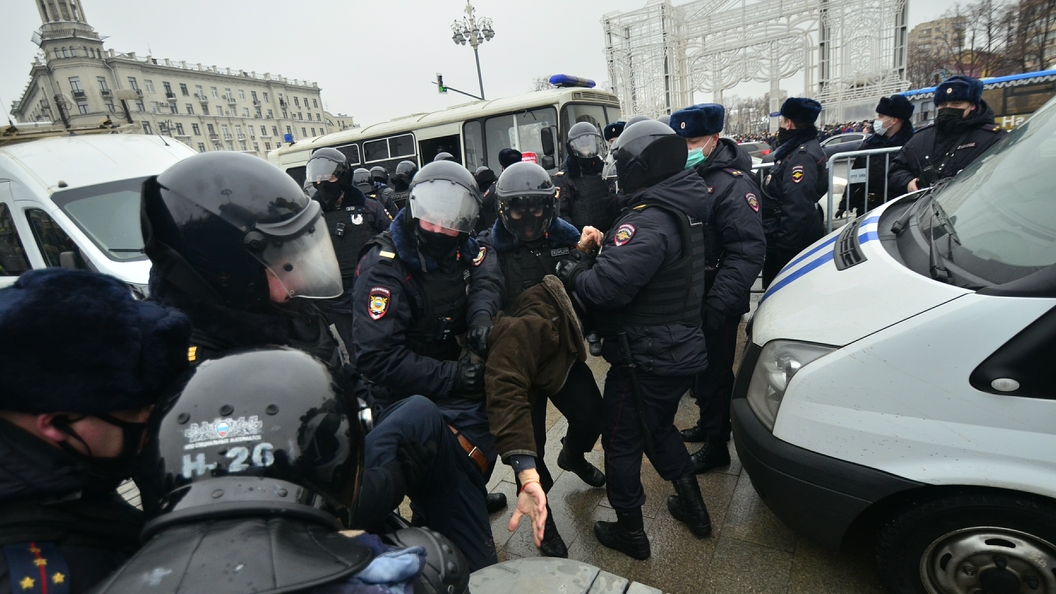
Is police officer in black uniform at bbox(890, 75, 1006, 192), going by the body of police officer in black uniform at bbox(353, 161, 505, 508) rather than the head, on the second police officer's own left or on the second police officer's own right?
on the second police officer's own left

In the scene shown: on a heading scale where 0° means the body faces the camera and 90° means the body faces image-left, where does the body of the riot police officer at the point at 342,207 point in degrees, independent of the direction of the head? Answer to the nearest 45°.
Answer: approximately 45°

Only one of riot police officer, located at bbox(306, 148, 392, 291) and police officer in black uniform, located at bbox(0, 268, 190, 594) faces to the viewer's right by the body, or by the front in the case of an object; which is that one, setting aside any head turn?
the police officer in black uniform

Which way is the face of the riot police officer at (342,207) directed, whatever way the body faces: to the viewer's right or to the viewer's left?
to the viewer's left

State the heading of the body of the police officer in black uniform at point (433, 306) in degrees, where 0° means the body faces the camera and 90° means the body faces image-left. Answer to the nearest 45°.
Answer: approximately 315°

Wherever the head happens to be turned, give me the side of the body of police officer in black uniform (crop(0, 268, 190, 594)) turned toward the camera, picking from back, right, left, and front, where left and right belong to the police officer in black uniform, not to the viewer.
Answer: right

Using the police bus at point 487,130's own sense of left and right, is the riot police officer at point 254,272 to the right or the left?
on its right

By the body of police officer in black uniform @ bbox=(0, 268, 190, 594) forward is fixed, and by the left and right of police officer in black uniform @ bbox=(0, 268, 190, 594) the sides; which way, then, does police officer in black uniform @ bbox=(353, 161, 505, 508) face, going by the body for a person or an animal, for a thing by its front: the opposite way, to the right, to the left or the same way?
to the right

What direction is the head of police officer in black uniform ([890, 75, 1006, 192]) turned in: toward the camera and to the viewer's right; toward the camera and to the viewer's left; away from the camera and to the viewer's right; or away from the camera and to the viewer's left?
toward the camera and to the viewer's left

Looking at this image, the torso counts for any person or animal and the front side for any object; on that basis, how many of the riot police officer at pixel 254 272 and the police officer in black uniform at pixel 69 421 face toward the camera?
0

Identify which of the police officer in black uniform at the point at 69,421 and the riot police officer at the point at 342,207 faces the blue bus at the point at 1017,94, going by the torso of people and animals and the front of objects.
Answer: the police officer in black uniform

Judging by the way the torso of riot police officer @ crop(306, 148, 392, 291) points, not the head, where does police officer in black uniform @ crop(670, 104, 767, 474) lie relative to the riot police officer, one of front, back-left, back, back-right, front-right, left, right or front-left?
left

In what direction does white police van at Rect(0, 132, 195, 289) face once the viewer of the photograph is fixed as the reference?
facing the viewer and to the right of the viewer

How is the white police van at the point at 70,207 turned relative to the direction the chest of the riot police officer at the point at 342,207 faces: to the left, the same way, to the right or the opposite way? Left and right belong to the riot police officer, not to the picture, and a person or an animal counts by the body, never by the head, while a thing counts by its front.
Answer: to the left
